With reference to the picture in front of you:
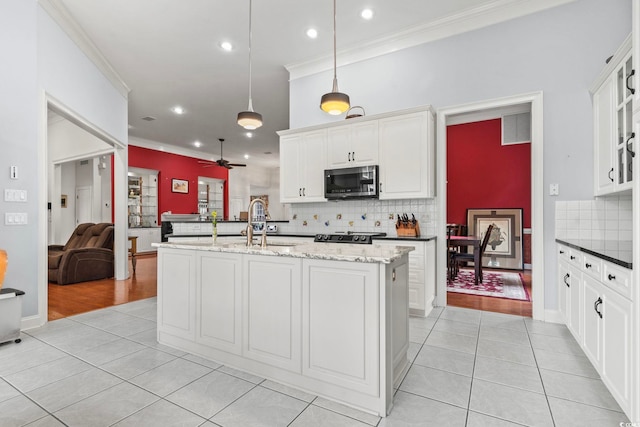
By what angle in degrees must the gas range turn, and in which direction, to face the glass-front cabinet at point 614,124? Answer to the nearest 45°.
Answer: approximately 90° to its left

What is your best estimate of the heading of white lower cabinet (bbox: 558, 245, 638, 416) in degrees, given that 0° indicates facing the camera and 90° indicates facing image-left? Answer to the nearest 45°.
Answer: approximately 90°

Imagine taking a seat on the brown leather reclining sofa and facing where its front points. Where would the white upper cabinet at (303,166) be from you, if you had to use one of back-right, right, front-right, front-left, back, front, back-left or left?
left

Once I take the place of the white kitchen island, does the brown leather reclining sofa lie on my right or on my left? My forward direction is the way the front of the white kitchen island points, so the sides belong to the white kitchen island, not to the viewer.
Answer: on my right

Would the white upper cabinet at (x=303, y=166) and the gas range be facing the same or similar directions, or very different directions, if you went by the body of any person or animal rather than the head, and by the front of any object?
same or similar directions

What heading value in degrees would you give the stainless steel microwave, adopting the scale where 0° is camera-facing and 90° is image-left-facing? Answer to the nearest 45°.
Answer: approximately 45°

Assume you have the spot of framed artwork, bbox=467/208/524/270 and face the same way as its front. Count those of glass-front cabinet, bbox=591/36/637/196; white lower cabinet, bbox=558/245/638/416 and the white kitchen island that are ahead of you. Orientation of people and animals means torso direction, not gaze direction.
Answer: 3

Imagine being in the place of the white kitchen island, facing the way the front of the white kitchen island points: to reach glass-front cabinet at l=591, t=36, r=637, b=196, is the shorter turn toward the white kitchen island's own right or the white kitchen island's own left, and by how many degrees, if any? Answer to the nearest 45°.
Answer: approximately 135° to the white kitchen island's own left

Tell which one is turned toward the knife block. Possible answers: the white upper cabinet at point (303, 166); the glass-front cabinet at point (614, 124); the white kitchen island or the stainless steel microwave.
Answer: the glass-front cabinet

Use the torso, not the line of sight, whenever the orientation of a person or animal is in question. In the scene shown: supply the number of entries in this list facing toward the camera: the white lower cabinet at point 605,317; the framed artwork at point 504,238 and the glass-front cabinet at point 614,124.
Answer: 1

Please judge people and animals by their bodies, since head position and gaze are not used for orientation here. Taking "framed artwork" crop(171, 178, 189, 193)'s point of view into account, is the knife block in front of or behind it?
in front

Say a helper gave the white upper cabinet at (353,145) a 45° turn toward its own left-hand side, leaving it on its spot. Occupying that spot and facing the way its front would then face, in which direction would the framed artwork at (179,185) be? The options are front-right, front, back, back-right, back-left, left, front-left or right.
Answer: back-right

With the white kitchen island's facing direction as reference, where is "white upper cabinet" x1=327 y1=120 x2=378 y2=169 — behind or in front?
behind

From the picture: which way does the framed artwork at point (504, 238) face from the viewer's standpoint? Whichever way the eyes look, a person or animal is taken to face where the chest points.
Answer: toward the camera

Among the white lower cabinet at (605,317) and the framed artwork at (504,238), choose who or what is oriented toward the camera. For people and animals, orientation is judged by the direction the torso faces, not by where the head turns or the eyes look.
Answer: the framed artwork

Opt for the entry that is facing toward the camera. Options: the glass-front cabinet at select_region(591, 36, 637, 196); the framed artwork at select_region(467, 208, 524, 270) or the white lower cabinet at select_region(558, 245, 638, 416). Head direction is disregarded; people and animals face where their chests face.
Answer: the framed artwork

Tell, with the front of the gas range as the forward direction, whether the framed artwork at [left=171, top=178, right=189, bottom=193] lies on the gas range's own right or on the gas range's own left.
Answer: on the gas range's own right
